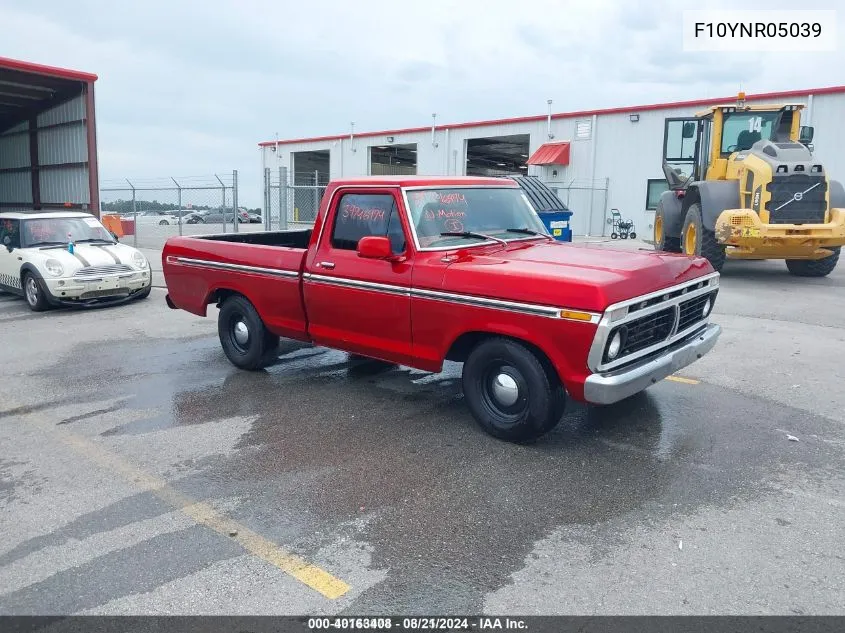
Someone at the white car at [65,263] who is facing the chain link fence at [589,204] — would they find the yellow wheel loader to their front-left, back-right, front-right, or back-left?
front-right

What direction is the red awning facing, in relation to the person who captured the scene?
facing the viewer and to the left of the viewer

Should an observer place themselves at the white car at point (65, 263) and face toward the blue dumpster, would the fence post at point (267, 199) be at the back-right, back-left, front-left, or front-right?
front-left

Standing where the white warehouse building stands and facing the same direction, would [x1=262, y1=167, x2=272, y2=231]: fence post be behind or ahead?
ahead

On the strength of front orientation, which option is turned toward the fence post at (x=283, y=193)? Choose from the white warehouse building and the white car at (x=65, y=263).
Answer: the white warehouse building

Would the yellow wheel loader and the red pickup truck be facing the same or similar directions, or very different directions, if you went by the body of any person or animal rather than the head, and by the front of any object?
very different directions

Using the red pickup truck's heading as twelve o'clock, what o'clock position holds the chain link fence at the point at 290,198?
The chain link fence is roughly at 7 o'clock from the red pickup truck.

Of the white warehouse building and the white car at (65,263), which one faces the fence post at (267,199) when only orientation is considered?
the white warehouse building

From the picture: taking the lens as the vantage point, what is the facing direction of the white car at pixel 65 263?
facing the viewer and to the right of the viewer

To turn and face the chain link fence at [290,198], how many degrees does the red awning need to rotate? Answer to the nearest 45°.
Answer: approximately 45° to its right
